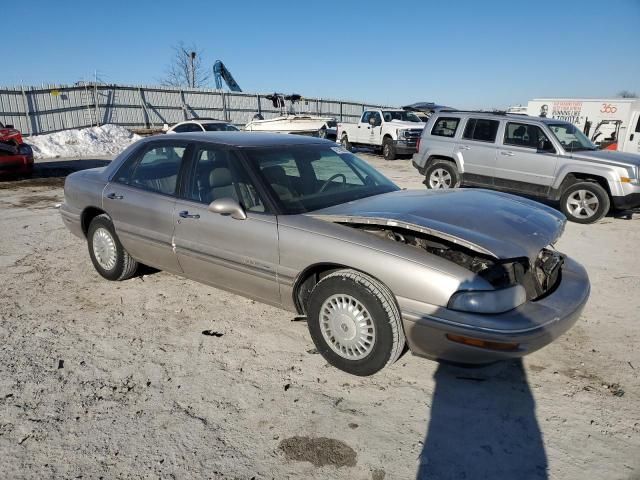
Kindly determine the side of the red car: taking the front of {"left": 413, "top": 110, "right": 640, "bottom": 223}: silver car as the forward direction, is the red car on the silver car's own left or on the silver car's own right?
on the silver car's own right

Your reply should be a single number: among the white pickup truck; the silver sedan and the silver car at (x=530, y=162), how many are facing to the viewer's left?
0

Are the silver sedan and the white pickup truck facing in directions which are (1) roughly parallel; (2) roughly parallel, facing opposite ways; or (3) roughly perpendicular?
roughly parallel

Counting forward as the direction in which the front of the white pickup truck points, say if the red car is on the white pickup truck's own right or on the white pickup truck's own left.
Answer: on the white pickup truck's own right

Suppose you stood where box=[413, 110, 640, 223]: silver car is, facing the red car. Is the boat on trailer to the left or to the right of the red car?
right

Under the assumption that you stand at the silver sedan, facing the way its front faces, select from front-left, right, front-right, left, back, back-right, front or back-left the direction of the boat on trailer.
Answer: back-left

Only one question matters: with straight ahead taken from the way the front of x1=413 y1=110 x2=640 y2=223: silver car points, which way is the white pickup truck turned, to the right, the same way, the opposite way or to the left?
the same way

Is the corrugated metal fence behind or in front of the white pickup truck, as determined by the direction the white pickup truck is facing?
behind

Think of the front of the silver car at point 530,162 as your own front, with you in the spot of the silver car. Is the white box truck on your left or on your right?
on your left

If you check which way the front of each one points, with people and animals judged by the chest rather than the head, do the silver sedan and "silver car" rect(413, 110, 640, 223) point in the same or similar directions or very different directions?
same or similar directions

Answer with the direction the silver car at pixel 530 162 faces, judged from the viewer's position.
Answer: facing the viewer and to the right of the viewer

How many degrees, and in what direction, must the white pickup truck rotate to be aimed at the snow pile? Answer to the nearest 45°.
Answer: approximately 135° to its right
